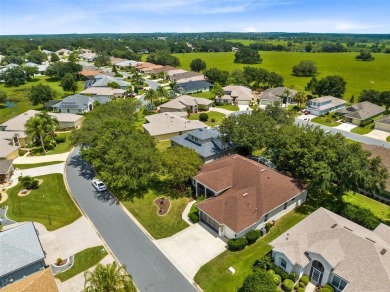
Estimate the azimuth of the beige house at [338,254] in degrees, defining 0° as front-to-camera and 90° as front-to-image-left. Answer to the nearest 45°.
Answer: approximately 45°

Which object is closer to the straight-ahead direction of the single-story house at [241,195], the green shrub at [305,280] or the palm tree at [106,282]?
the palm tree

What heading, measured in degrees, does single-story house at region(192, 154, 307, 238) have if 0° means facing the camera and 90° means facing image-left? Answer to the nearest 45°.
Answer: approximately 45°

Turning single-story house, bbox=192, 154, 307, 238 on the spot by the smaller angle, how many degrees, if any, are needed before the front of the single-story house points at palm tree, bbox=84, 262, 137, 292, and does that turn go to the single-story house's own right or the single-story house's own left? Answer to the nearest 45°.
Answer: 0° — it already faces it

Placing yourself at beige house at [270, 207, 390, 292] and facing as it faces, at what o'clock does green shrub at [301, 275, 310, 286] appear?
The green shrub is roughly at 12 o'clock from the beige house.

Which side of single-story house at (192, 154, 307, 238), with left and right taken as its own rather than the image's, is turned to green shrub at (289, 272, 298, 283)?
left

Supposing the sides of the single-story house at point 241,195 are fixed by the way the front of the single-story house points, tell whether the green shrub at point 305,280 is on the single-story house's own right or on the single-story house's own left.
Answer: on the single-story house's own left

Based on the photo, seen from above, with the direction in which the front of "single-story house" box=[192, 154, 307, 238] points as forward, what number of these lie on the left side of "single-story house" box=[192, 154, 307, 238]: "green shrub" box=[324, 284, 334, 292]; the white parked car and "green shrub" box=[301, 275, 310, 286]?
2

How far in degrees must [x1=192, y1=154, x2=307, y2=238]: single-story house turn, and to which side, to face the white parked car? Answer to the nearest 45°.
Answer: approximately 45° to its right

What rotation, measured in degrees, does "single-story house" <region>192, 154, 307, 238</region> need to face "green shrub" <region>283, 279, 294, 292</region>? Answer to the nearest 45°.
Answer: approximately 90° to its left

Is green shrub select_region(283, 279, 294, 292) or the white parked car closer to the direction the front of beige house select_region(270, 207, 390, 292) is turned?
the green shrub
